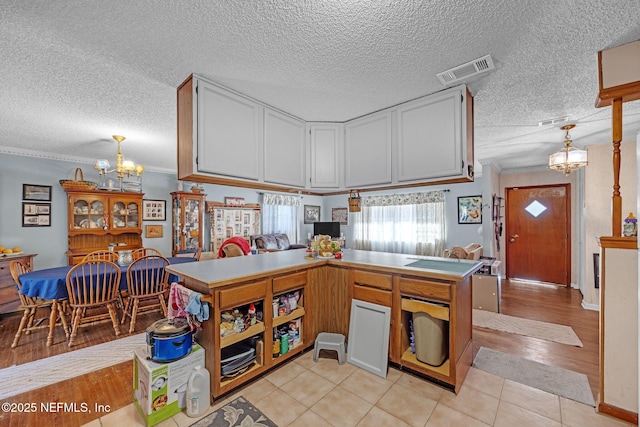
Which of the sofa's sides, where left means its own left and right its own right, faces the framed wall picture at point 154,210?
right

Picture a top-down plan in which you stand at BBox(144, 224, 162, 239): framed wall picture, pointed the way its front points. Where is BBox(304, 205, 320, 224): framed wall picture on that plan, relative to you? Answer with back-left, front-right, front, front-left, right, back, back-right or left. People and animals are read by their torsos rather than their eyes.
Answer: left

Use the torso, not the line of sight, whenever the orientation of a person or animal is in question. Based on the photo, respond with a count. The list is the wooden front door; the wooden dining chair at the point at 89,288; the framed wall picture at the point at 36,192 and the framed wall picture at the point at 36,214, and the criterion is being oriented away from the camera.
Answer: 1

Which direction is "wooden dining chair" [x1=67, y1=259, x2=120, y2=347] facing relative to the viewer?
away from the camera

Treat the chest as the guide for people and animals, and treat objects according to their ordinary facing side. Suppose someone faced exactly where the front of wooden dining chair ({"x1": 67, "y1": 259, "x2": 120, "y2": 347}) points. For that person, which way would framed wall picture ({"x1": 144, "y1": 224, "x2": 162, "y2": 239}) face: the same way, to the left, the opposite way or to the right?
the opposite way

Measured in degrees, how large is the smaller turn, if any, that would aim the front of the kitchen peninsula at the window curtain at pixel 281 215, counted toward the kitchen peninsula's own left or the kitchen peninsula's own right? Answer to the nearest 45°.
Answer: approximately 180°

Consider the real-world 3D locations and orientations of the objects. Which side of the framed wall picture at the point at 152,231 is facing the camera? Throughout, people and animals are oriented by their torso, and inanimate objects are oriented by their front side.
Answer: front

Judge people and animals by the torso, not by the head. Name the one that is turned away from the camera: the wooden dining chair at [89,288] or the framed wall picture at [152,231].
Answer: the wooden dining chair

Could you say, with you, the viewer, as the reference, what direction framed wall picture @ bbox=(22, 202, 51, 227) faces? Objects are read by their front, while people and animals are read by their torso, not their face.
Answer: facing the viewer

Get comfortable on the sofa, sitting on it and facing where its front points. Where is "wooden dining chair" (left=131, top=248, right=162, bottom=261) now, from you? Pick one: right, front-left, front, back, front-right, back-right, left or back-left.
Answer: front-right

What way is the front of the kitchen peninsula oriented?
toward the camera
